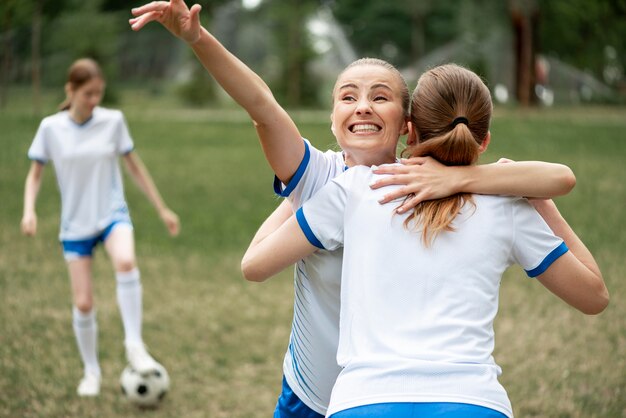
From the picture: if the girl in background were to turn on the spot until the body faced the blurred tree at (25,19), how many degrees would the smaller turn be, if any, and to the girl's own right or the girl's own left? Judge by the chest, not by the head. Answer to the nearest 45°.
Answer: approximately 180°

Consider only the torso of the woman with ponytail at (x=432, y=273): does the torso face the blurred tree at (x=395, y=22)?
yes

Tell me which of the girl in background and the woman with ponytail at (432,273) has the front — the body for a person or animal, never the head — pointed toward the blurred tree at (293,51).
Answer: the woman with ponytail

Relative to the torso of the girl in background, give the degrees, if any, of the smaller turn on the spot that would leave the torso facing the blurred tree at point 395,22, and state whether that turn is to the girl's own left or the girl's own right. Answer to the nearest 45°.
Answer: approximately 135° to the girl's own left

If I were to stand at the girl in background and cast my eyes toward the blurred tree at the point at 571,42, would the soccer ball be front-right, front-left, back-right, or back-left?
back-right

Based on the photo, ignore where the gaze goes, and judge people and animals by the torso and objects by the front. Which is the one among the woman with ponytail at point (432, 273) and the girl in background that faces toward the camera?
the girl in background

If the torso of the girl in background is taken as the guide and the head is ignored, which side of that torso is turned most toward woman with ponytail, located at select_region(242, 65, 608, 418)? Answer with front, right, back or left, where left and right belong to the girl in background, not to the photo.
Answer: front

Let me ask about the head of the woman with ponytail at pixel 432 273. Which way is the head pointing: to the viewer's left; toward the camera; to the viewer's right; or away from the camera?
away from the camera

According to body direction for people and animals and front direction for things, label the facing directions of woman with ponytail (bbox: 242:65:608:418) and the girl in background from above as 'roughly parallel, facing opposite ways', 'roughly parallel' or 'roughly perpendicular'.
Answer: roughly parallel, facing opposite ways

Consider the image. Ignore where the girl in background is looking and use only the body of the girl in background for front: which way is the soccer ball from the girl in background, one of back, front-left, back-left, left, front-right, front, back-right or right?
front

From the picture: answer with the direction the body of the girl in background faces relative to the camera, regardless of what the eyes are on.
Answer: toward the camera

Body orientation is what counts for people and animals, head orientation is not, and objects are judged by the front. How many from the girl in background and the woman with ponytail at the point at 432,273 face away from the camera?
1

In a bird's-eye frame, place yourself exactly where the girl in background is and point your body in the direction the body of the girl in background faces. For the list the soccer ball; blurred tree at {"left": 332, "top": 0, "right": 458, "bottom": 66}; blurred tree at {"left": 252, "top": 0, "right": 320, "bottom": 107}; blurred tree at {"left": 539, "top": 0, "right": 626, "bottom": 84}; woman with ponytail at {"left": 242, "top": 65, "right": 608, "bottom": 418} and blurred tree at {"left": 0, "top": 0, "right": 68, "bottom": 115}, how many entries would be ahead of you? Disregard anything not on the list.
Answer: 2

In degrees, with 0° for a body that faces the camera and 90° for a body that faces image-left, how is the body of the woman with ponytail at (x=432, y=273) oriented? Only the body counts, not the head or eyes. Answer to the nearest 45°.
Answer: approximately 180°

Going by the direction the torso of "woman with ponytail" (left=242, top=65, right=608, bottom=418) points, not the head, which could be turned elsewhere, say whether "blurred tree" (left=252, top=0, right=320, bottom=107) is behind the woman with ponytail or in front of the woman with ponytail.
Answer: in front

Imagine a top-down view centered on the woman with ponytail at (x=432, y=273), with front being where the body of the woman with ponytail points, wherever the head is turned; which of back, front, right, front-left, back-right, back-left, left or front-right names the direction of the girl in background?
front-left

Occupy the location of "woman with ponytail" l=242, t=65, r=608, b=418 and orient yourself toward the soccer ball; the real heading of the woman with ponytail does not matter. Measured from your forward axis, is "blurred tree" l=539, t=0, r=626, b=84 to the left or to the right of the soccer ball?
right
